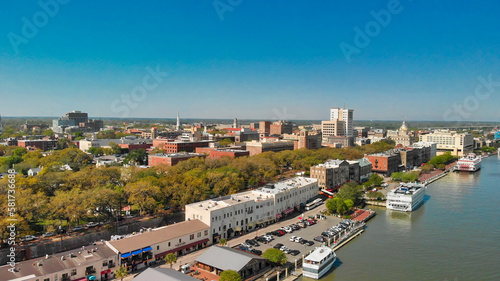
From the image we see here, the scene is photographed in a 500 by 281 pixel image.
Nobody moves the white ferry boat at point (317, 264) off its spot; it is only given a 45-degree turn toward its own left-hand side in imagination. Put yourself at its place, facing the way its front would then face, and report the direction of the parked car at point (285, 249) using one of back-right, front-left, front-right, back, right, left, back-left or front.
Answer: front-left

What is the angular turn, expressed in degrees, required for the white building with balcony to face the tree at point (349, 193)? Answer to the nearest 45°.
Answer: approximately 90° to its left

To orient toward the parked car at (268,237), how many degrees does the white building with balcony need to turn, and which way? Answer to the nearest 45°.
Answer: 0° — it already faces it

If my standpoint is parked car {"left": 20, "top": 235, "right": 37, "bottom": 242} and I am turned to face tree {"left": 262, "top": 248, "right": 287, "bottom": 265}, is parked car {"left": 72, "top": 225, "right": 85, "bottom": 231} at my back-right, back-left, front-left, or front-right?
front-left

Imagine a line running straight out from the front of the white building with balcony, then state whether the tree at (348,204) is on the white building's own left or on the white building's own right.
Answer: on the white building's own left

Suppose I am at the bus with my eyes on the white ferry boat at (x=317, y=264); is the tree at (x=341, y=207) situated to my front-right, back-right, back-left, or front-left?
front-left

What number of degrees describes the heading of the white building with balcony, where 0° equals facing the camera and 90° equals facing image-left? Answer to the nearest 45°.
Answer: approximately 315°

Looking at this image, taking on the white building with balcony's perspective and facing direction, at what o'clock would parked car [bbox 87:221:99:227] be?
The parked car is roughly at 4 o'clock from the white building with balcony.
